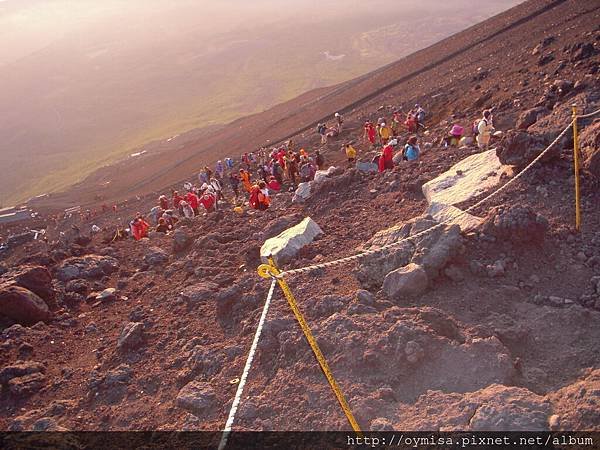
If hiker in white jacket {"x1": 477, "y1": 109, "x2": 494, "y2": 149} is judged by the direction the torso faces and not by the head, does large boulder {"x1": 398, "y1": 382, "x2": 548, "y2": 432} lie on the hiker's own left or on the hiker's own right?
on the hiker's own right

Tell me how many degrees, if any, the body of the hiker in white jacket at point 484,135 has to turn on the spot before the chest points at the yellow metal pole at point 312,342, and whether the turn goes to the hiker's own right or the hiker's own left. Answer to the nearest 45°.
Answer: approximately 90° to the hiker's own right

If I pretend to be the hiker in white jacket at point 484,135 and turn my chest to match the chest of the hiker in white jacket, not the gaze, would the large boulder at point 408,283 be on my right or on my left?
on my right

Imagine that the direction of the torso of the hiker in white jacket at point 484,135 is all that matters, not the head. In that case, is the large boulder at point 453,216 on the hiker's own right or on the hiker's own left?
on the hiker's own right
